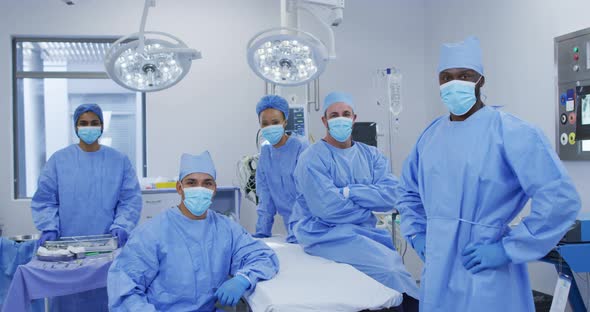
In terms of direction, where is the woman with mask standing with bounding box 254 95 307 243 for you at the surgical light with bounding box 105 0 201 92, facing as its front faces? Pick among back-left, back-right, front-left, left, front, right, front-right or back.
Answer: back-left

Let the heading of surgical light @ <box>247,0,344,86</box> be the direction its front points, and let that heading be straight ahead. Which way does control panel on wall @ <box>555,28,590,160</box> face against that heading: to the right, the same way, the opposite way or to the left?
to the right

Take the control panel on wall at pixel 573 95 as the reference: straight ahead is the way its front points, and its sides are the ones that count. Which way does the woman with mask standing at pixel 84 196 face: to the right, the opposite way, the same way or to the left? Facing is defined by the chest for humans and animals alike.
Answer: to the left

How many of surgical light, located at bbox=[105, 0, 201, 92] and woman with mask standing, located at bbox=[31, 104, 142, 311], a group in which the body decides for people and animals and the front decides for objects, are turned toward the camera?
2

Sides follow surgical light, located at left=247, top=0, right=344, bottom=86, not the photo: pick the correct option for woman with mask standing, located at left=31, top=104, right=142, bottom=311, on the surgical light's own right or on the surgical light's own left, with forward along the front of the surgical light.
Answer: on the surgical light's own right

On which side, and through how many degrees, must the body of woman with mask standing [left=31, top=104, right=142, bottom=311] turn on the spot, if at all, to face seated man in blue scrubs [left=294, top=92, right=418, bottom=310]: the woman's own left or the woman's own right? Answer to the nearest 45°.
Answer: approximately 45° to the woman's own left

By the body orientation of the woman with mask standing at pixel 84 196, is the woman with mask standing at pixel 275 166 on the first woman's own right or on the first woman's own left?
on the first woman's own left

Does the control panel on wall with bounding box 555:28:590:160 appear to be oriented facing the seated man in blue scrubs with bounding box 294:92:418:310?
yes

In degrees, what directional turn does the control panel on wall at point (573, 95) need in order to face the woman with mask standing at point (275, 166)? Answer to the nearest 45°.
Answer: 0° — it already faces them

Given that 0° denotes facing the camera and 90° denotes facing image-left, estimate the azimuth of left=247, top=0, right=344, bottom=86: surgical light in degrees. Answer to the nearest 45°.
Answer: approximately 0°
